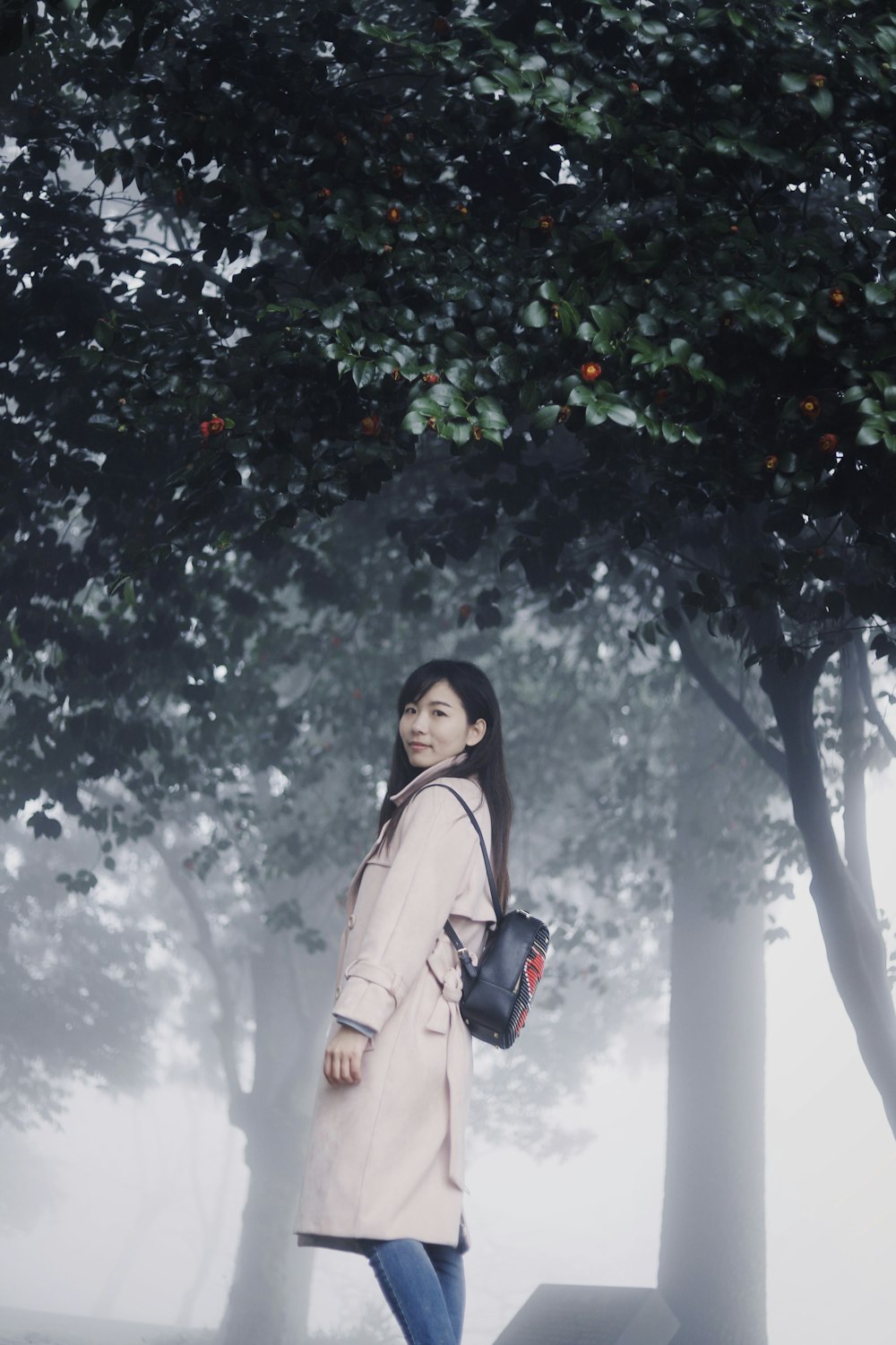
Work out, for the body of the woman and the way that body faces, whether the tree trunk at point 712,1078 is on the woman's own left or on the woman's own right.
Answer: on the woman's own right

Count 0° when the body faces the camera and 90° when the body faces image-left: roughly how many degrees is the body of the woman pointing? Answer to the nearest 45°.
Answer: approximately 90°

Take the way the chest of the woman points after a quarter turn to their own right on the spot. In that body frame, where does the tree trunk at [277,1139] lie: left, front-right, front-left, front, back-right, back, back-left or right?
front
